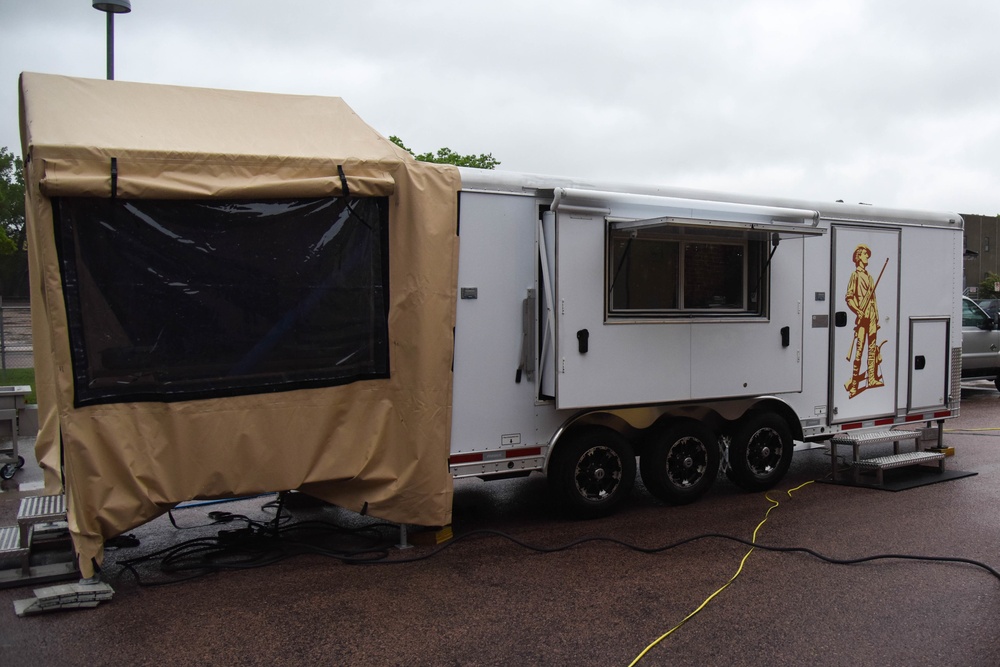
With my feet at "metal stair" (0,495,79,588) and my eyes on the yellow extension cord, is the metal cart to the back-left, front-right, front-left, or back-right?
back-left

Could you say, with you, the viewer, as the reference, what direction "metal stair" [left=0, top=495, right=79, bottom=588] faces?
facing to the left of the viewer
